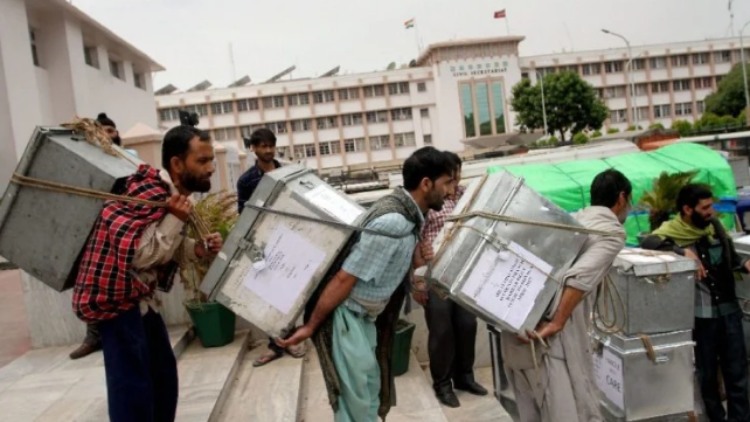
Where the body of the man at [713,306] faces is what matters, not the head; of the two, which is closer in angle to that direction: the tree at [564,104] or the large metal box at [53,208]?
the large metal box

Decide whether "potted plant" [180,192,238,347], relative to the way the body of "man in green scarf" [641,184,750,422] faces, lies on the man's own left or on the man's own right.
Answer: on the man's own right

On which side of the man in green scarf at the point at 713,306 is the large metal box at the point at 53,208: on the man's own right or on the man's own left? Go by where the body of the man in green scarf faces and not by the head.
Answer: on the man's own right

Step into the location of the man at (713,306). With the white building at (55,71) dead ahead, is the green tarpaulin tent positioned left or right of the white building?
right

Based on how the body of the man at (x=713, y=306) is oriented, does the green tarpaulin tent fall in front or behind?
behind

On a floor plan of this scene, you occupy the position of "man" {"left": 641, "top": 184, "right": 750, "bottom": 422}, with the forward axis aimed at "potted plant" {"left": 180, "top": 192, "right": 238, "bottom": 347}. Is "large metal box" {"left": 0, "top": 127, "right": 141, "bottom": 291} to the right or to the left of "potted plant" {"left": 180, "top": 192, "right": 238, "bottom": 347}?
left

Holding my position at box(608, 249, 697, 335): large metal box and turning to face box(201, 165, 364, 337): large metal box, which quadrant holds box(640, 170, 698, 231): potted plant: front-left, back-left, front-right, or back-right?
back-right
